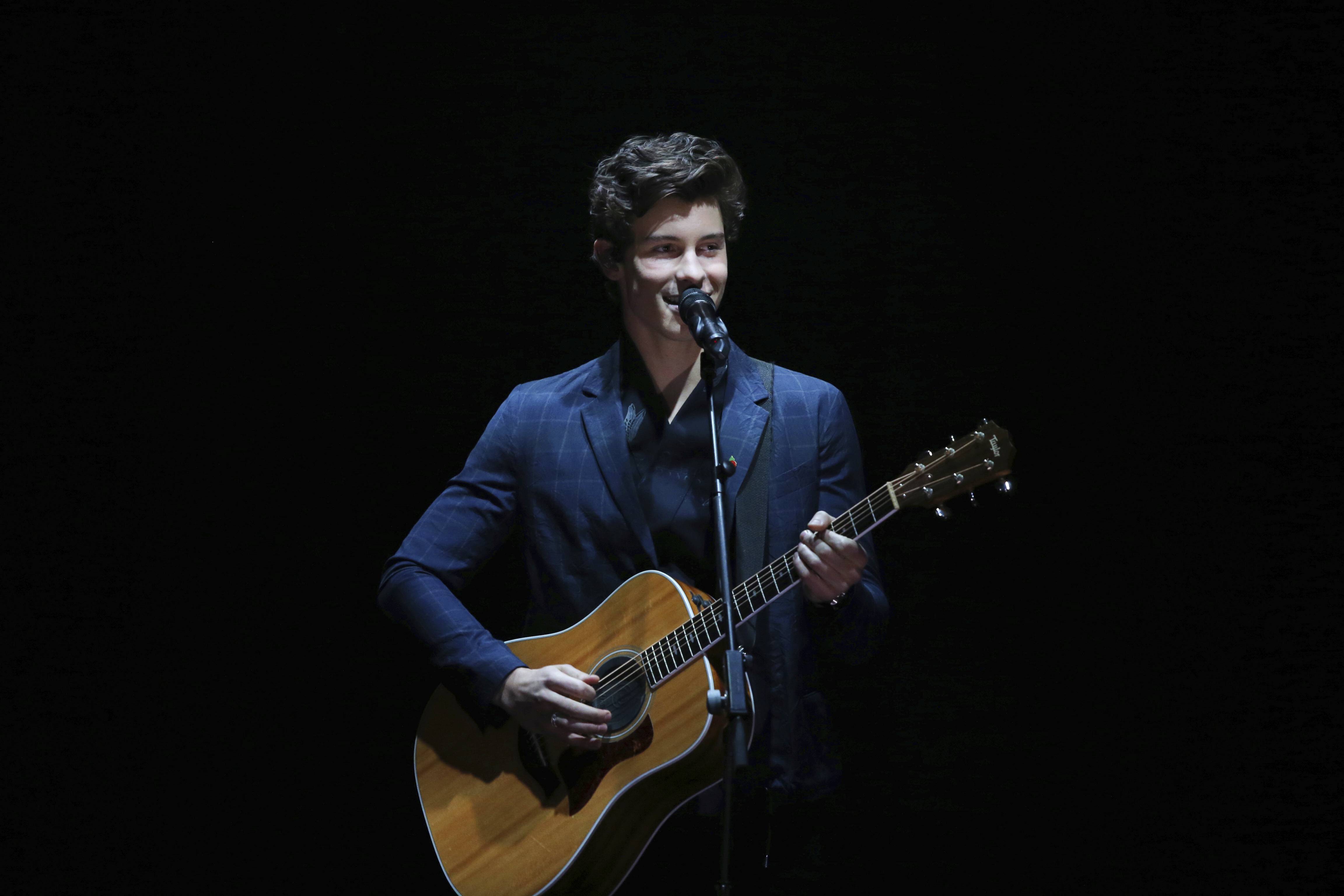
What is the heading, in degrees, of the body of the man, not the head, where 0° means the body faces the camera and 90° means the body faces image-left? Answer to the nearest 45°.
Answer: approximately 0°

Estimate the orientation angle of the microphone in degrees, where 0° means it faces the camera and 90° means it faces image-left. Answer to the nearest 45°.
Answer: approximately 135°

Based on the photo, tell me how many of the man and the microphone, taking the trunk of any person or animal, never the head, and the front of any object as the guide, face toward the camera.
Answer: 1

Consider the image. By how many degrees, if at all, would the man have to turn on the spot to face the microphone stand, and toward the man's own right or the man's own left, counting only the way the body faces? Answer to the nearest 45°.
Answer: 0° — they already face it
